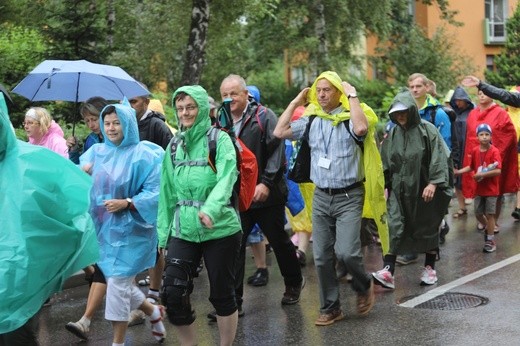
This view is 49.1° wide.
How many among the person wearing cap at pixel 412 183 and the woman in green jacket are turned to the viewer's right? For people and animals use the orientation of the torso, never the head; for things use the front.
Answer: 0

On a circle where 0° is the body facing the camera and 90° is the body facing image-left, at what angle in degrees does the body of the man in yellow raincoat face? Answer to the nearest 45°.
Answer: approximately 45°

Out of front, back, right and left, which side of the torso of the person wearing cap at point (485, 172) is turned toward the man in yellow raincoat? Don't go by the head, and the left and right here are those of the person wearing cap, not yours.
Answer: front

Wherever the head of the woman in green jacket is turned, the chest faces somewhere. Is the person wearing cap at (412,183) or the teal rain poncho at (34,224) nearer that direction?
the teal rain poncho

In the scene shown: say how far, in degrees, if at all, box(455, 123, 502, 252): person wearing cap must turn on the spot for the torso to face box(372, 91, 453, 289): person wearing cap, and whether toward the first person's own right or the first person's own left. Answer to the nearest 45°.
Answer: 0° — they already face them

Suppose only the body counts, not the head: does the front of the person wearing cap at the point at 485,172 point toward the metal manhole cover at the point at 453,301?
yes

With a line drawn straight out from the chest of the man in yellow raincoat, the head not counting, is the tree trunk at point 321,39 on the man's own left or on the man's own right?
on the man's own right

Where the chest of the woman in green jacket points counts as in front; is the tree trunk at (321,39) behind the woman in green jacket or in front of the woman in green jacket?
behind

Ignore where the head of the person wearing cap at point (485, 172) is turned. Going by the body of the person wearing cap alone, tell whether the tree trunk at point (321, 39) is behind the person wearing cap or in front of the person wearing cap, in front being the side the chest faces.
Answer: behind

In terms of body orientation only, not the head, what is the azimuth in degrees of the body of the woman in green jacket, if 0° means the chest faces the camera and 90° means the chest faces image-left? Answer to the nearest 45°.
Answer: approximately 45°
